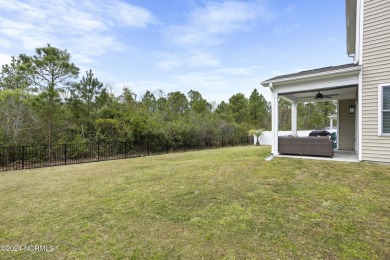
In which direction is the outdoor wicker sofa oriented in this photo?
away from the camera

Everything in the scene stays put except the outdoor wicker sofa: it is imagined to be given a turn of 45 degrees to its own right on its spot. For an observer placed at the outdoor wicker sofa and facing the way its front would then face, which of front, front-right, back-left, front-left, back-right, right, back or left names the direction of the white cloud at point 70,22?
back-left

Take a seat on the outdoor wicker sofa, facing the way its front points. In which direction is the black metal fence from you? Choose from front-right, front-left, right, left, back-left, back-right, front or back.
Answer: left

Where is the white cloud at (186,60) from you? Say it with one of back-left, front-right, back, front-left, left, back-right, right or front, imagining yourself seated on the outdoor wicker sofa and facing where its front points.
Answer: front-left

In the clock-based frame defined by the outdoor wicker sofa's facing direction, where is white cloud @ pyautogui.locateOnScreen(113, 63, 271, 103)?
The white cloud is roughly at 11 o'clock from the outdoor wicker sofa.

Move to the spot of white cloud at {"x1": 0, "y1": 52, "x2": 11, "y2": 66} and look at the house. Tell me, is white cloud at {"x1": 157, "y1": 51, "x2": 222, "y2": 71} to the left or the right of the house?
left
